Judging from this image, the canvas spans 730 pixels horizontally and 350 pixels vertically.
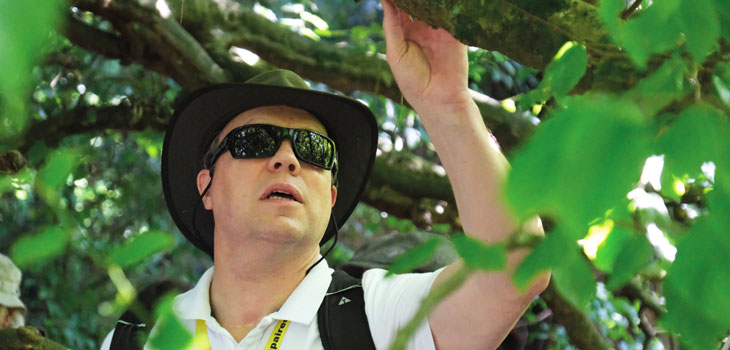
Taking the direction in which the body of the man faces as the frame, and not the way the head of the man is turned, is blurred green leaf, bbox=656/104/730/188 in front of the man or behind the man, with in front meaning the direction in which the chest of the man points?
in front

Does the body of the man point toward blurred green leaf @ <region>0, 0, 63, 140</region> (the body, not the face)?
yes

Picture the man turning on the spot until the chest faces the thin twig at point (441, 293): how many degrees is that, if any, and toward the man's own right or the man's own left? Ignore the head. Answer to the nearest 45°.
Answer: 0° — they already face it

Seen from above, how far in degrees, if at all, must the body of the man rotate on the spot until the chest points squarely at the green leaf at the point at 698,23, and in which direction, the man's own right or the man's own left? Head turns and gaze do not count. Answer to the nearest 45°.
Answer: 0° — they already face it

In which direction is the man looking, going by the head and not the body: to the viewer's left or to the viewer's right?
to the viewer's right

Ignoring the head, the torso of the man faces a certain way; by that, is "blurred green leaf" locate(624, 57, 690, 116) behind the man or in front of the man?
in front

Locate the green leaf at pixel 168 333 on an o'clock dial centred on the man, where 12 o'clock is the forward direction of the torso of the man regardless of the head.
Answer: The green leaf is roughly at 12 o'clock from the man.

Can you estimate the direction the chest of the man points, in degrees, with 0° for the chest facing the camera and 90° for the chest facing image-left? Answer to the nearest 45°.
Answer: approximately 0°

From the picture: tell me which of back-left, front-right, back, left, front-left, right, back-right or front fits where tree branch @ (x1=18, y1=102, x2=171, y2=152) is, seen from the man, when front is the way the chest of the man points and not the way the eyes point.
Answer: back-right

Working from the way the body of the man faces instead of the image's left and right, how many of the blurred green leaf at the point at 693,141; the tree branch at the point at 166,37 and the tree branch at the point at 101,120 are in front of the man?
1

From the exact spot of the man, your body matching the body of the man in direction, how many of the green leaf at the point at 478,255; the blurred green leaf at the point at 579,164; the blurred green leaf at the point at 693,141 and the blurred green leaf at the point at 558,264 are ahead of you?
4

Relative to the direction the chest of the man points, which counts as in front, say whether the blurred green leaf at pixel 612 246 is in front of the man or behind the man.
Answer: in front

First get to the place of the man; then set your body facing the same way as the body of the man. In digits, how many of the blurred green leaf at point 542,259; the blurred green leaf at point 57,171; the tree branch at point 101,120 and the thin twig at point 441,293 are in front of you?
3
